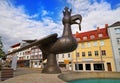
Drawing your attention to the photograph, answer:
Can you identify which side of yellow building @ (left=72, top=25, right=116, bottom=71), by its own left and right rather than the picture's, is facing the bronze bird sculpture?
front

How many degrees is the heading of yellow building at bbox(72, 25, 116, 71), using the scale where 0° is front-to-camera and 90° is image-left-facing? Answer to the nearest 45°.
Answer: approximately 0°

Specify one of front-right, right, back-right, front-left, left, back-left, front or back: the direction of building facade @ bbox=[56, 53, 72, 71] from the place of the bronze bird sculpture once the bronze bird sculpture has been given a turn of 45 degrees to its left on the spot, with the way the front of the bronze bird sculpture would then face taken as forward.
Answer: front-left

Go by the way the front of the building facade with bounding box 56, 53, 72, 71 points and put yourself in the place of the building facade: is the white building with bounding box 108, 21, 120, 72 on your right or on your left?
on your left

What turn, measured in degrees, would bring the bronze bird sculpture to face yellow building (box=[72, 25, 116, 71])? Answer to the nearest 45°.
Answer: approximately 45° to its left

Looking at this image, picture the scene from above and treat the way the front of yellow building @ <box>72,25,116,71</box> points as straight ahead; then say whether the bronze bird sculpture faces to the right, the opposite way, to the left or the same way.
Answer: to the left

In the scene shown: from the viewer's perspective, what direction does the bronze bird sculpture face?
to the viewer's right

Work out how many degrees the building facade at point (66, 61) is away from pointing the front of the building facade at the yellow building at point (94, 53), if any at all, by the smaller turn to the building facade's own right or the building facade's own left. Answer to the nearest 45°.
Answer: approximately 45° to the building facade's own left

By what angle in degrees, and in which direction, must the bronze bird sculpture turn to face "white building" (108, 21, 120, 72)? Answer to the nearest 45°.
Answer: approximately 45° to its left

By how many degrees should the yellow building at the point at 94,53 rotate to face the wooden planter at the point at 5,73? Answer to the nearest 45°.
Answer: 0° — it already faces it

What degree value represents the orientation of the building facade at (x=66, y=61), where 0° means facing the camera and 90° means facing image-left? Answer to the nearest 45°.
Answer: approximately 0°

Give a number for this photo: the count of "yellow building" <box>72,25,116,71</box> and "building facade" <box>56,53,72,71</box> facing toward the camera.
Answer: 2
